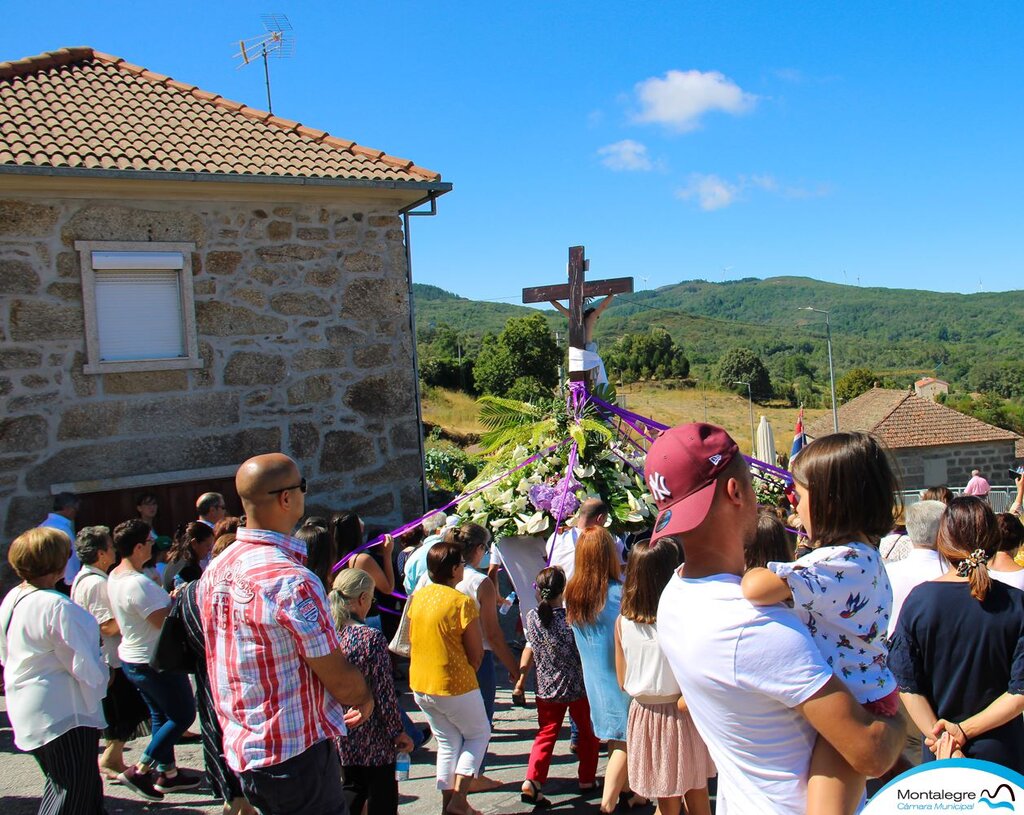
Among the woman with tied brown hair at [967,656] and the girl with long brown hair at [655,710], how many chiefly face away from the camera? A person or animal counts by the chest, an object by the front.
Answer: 2

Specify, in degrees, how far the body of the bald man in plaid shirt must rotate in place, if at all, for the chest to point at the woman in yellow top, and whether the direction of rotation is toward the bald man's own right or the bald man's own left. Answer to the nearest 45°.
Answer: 0° — they already face them

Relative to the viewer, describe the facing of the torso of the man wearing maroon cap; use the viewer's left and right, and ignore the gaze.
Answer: facing away from the viewer and to the right of the viewer

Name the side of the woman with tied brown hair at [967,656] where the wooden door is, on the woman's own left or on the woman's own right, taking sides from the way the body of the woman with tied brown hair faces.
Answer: on the woman's own left

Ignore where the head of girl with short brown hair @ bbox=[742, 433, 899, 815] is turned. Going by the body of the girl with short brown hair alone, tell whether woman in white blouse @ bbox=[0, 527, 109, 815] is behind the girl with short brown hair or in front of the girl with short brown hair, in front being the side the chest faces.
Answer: in front

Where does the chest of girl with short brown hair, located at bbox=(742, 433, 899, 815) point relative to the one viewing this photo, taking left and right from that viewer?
facing away from the viewer and to the left of the viewer

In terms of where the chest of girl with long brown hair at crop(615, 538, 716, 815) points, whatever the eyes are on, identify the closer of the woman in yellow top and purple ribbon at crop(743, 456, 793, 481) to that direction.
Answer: the purple ribbon

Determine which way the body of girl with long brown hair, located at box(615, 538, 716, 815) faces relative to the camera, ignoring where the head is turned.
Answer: away from the camera

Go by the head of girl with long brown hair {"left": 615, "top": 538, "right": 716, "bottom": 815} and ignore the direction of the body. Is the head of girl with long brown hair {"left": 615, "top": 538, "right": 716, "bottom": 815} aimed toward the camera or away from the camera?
away from the camera

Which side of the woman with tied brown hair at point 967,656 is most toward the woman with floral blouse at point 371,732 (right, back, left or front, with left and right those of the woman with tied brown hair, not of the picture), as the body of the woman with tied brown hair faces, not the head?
left

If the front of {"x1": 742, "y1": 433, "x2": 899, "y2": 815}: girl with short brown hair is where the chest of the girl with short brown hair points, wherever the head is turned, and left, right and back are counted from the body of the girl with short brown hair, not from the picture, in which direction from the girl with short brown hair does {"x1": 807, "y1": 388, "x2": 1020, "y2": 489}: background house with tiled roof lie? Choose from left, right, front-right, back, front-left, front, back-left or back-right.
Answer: front-right

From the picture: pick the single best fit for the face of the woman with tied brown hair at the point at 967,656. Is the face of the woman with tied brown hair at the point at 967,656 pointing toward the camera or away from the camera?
away from the camera

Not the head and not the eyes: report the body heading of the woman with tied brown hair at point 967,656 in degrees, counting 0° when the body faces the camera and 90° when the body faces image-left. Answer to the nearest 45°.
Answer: approximately 180°
